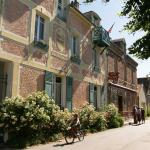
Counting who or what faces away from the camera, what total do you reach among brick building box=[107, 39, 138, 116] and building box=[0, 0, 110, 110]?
0

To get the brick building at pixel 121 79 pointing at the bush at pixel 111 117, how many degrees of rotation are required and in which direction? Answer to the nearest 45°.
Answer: approximately 45° to its right

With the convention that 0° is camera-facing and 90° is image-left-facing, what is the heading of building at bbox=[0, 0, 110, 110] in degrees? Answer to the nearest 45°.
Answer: approximately 315°

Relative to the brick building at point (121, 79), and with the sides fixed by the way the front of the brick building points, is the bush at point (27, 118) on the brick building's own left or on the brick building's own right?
on the brick building's own right

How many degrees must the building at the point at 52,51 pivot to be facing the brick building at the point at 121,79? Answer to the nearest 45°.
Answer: approximately 90° to its left

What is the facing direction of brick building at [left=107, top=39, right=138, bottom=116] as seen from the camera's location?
facing the viewer and to the right of the viewer

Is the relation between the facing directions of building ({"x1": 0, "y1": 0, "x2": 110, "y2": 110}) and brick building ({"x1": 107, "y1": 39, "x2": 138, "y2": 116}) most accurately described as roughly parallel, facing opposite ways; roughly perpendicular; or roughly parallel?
roughly parallel

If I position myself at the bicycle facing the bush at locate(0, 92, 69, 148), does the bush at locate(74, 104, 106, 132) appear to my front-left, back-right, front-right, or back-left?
back-right
